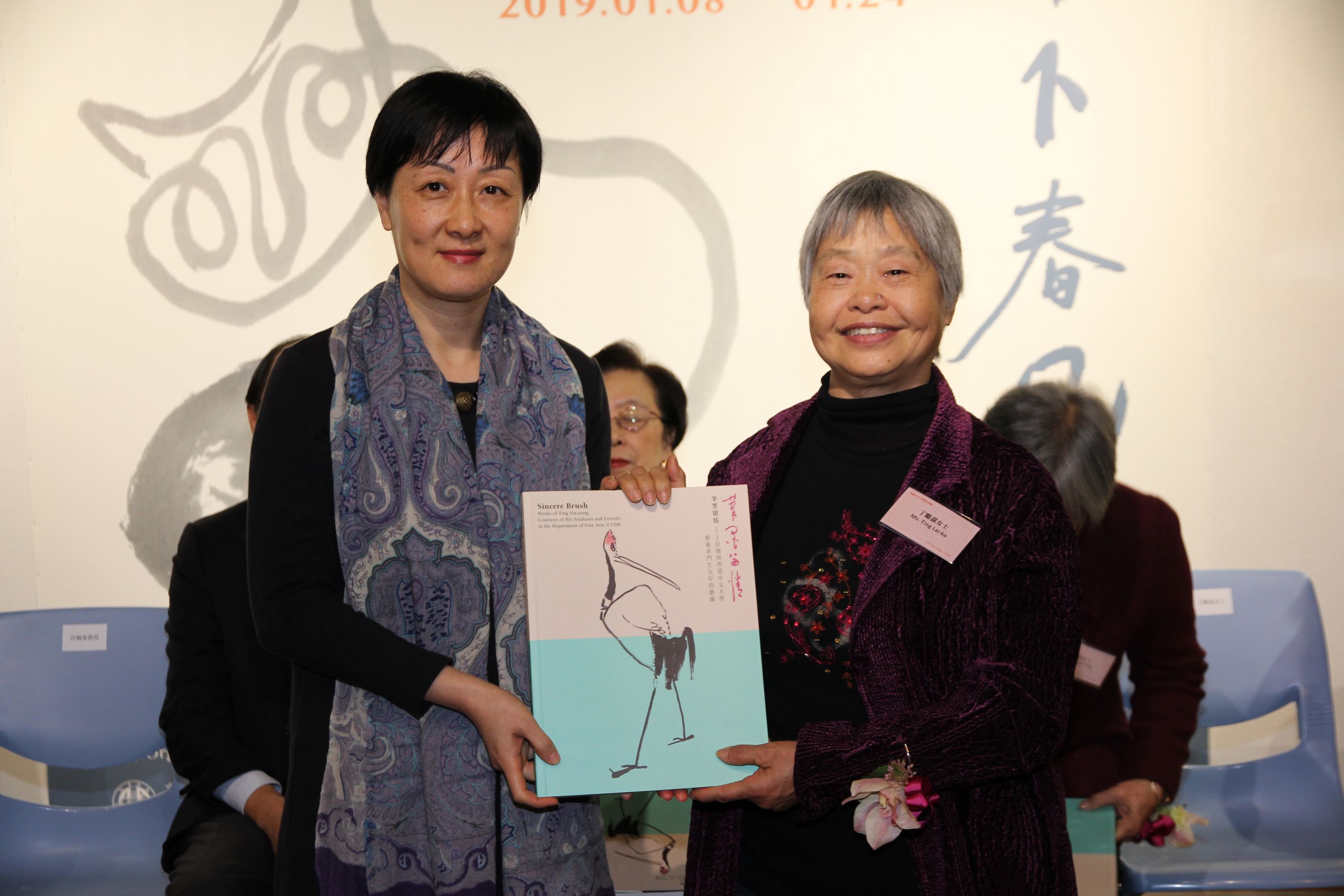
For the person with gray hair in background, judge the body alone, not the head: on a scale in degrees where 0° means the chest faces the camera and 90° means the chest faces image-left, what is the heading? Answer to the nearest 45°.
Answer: approximately 45°

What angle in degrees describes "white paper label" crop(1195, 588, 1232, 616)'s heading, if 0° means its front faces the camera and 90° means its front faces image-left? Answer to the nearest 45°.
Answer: approximately 0°

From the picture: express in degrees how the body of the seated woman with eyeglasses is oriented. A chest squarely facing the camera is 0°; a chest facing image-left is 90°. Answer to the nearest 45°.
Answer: approximately 45°

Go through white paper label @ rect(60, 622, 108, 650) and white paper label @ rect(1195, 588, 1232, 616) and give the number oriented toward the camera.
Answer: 2

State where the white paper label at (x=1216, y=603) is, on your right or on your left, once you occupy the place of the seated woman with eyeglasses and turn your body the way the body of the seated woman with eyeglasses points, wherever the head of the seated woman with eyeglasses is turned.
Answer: on your left

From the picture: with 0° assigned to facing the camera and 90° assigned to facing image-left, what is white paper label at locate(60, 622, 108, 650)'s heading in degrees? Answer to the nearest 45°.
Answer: approximately 0°

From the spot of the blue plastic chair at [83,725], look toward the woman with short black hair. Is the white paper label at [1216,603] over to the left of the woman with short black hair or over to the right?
left

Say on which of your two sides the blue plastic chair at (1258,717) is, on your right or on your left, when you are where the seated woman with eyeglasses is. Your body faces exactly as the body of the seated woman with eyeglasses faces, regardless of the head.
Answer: on your left

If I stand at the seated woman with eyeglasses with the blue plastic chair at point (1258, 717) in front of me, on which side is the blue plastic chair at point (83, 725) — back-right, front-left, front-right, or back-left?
back-right
